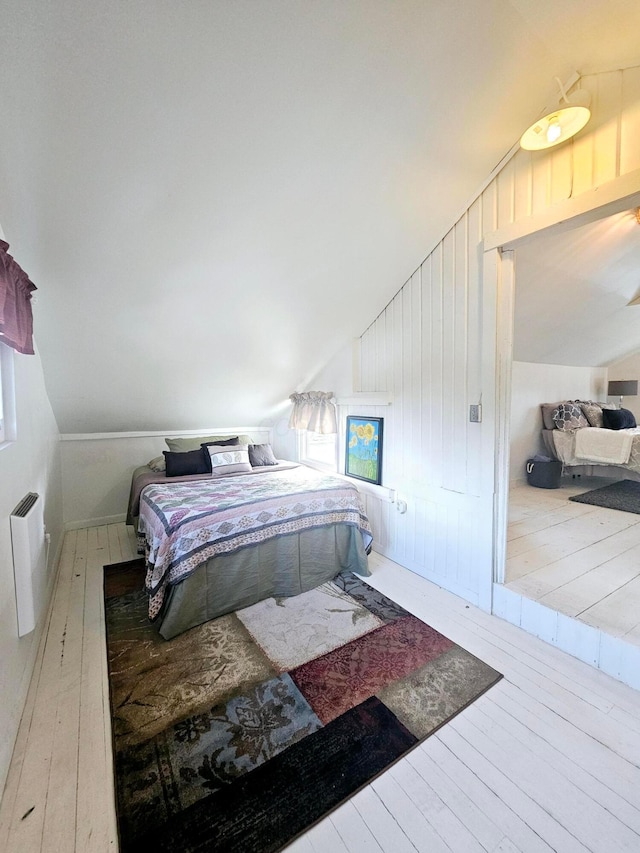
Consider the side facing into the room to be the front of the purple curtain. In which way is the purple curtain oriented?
to the viewer's right

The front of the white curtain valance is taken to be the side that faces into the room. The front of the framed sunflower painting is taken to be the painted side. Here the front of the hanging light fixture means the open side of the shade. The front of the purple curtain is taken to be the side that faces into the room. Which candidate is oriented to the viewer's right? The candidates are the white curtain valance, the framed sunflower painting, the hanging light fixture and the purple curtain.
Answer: the purple curtain

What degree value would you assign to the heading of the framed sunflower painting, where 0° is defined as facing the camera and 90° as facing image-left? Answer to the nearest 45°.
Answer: approximately 45°

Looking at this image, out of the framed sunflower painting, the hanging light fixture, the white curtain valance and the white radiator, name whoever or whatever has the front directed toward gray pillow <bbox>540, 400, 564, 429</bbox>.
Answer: the white radiator

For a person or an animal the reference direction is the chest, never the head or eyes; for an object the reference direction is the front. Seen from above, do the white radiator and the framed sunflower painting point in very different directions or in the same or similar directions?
very different directions

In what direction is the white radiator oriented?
to the viewer's right

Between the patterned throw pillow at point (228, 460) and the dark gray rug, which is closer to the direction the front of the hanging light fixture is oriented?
the patterned throw pillow

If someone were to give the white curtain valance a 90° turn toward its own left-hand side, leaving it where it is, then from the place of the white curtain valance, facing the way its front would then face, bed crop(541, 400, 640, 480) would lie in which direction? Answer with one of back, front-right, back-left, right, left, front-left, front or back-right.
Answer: front-left

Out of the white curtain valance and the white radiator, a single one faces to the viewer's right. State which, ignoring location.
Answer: the white radiator

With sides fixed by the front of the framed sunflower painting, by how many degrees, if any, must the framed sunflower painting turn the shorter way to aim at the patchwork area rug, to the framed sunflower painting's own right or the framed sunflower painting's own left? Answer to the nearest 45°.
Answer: approximately 45° to the framed sunflower painting's own left

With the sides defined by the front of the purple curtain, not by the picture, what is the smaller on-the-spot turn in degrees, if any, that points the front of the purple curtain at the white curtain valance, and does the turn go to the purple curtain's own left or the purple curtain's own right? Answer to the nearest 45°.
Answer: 0° — it already faces it
